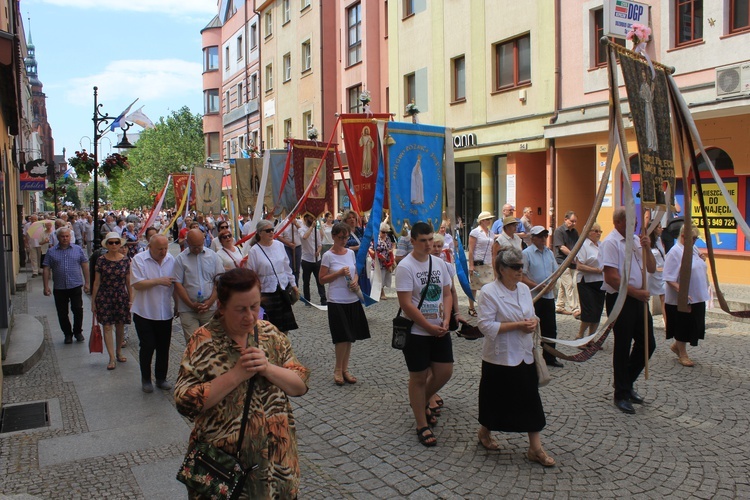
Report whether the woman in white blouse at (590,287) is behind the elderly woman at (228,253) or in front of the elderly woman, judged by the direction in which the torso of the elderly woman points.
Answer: in front

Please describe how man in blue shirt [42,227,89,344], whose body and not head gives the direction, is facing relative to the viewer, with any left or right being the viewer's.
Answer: facing the viewer

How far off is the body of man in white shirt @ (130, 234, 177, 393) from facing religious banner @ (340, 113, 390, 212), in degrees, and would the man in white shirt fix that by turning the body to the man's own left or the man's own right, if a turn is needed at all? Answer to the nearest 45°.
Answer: approximately 90° to the man's own left

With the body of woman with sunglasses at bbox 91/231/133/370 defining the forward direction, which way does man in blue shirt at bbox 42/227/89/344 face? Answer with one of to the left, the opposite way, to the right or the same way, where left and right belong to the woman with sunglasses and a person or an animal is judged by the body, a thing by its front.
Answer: the same way

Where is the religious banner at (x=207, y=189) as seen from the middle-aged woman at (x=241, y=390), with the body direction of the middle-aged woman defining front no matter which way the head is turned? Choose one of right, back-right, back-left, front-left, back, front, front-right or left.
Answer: back-left

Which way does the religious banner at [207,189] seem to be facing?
toward the camera

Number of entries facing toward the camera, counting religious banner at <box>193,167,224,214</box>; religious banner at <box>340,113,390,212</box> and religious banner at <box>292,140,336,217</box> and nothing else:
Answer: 3

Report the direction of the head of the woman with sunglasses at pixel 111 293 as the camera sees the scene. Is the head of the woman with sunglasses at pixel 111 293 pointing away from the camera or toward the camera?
toward the camera

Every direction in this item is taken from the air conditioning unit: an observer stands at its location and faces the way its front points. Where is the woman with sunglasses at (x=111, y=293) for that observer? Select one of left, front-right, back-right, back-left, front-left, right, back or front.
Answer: front

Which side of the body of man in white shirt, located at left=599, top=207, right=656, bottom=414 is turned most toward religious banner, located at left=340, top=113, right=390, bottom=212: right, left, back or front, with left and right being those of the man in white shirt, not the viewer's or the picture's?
back

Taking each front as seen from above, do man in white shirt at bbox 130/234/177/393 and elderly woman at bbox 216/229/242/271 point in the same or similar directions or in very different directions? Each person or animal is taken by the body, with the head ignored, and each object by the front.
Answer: same or similar directions

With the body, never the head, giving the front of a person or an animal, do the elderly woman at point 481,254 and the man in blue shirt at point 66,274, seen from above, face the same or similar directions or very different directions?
same or similar directions

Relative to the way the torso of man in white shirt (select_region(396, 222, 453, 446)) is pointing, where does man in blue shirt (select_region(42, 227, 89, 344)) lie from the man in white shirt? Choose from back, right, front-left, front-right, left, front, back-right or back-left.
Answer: back

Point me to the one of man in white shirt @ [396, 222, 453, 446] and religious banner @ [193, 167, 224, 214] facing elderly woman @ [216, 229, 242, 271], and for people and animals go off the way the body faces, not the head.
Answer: the religious banner

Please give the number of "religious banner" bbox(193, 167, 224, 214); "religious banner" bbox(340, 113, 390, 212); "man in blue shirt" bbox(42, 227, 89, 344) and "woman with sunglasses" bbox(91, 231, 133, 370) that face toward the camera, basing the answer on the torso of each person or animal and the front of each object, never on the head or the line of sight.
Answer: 4

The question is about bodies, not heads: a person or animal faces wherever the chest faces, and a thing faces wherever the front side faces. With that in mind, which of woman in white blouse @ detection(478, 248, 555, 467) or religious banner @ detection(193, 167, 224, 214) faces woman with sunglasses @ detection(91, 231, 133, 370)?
the religious banner

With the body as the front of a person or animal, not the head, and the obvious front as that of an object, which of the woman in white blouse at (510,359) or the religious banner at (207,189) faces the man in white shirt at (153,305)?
the religious banner

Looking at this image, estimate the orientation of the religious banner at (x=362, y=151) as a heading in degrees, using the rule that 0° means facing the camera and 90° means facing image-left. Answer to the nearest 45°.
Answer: approximately 0°

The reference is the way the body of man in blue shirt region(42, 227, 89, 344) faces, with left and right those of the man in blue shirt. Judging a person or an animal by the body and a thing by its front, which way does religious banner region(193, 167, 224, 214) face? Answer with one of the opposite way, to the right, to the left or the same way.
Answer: the same way
